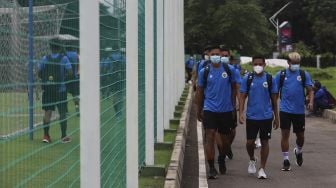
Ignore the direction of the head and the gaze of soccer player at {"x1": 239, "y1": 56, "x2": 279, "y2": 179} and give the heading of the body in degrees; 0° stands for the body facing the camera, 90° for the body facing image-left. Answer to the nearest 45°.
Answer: approximately 0°

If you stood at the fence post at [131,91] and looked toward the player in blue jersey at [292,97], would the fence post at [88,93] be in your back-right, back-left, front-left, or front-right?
back-right

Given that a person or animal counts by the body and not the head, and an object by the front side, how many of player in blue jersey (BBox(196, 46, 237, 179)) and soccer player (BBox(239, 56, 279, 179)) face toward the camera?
2

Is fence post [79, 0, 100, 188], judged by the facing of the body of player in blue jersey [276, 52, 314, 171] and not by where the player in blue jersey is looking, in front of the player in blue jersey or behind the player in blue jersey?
in front

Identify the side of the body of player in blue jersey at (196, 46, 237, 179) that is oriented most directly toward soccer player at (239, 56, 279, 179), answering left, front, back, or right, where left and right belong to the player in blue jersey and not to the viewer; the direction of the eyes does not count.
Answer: left
